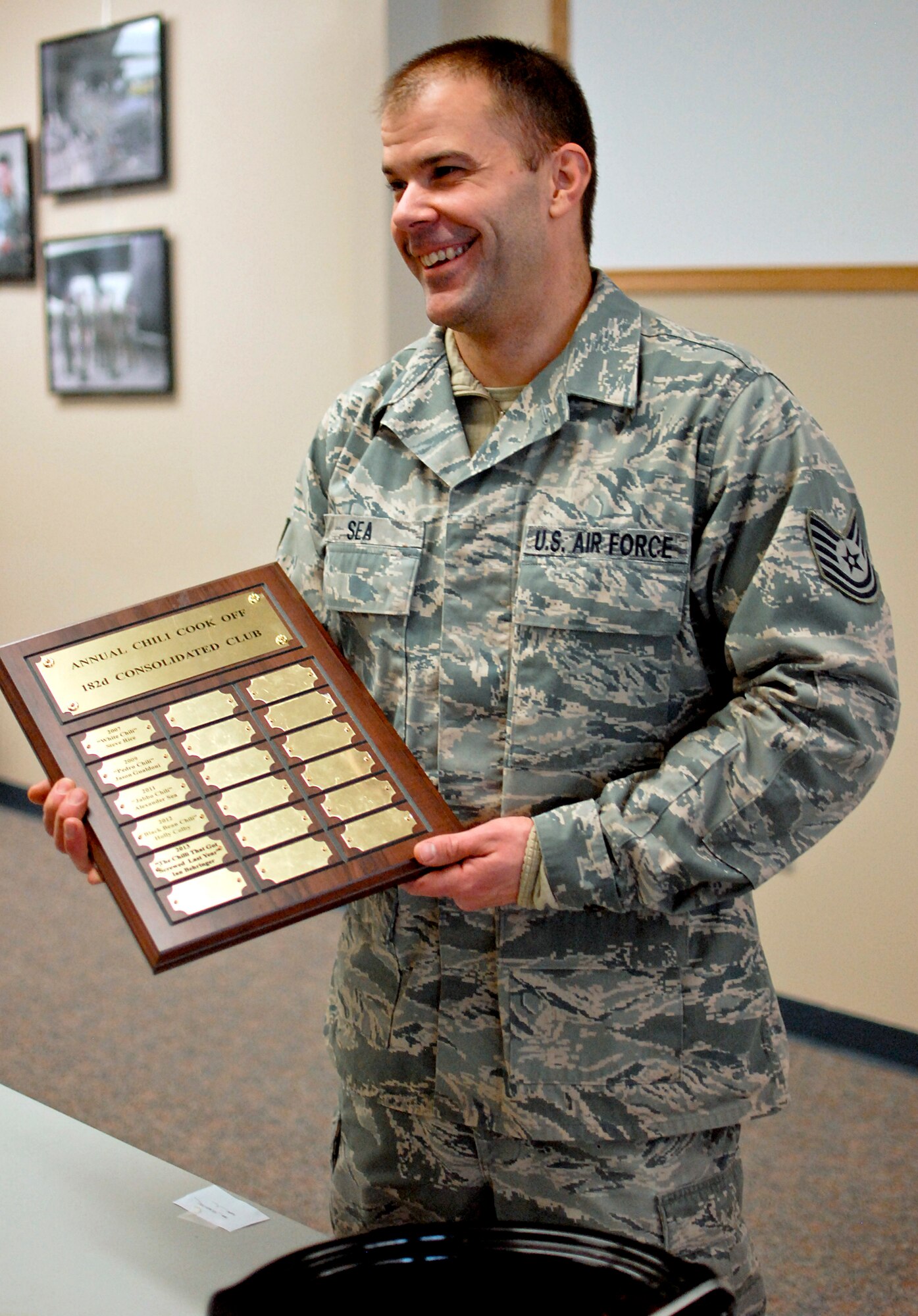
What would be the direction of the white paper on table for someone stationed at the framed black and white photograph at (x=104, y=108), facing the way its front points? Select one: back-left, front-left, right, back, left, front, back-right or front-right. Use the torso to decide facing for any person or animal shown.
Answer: front-left

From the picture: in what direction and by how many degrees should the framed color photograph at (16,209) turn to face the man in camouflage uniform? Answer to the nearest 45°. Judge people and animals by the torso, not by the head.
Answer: approximately 45° to its left

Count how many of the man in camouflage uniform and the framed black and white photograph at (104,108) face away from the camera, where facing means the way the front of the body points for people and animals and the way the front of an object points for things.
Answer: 0

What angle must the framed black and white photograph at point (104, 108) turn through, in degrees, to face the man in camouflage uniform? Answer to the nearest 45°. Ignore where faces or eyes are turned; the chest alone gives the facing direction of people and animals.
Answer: approximately 45° to its left

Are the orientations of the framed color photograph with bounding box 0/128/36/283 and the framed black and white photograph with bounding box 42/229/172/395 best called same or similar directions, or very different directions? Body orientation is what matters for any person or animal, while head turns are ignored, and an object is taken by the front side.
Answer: same or similar directions

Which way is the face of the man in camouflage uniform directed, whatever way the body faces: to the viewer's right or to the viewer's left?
to the viewer's left

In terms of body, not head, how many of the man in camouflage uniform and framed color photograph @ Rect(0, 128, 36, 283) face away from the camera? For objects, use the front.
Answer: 0
